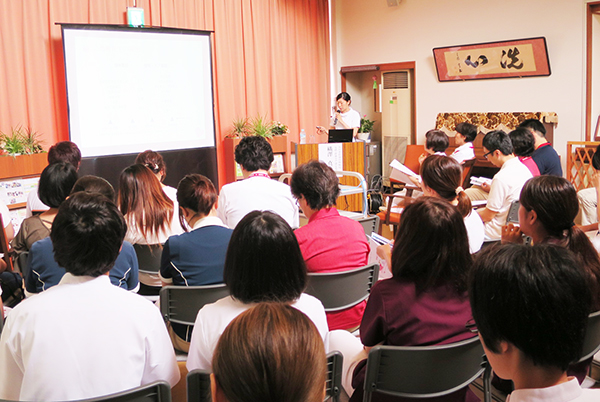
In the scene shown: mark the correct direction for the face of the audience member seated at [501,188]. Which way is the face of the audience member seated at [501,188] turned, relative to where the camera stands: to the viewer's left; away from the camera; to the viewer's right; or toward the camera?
to the viewer's left

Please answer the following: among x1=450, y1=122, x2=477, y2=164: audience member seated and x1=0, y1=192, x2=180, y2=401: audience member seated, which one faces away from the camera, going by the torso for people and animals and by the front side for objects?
x1=0, y1=192, x2=180, y2=401: audience member seated

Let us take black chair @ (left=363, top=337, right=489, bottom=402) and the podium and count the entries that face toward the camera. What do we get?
1

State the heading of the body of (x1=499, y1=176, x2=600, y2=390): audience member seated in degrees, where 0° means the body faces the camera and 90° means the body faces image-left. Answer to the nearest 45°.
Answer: approximately 135°

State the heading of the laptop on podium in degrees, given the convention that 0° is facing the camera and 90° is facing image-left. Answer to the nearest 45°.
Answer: approximately 180°

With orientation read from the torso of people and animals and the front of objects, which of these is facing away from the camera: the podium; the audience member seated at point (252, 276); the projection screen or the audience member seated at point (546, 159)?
the audience member seated at point (252, 276)

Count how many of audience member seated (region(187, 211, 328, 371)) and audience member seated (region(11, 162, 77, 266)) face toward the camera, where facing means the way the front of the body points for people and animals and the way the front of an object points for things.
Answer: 0

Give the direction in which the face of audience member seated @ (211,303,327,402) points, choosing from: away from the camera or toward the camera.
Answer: away from the camera

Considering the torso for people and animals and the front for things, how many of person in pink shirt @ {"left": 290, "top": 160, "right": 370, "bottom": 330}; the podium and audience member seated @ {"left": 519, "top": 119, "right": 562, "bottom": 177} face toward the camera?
1

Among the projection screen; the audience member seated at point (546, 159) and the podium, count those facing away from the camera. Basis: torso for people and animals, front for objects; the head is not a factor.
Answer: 0

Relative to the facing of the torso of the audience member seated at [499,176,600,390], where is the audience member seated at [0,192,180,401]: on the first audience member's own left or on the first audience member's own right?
on the first audience member's own left

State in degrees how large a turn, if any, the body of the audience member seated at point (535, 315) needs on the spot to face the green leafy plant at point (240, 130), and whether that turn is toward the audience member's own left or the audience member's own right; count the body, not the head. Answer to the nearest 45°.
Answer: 0° — they already face it

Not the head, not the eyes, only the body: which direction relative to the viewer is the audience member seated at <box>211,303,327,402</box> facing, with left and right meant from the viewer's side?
facing away from the viewer

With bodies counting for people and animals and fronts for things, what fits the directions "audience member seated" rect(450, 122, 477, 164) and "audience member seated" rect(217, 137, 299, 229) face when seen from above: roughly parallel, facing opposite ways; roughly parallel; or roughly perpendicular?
roughly perpendicular

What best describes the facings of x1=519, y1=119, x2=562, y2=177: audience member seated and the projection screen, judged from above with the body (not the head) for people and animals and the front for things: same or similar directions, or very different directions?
very different directions

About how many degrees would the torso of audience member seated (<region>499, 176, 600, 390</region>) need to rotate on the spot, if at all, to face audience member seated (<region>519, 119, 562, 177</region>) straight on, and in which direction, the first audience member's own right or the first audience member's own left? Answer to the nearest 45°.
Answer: approximately 45° to the first audience member's own right

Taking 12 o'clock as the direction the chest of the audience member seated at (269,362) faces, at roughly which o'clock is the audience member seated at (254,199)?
the audience member seated at (254,199) is roughly at 12 o'clock from the audience member seated at (269,362).

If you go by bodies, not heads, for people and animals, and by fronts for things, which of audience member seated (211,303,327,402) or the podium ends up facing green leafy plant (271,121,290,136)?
the audience member seated

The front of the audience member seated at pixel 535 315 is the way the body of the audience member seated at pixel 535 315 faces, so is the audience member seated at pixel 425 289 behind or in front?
in front
